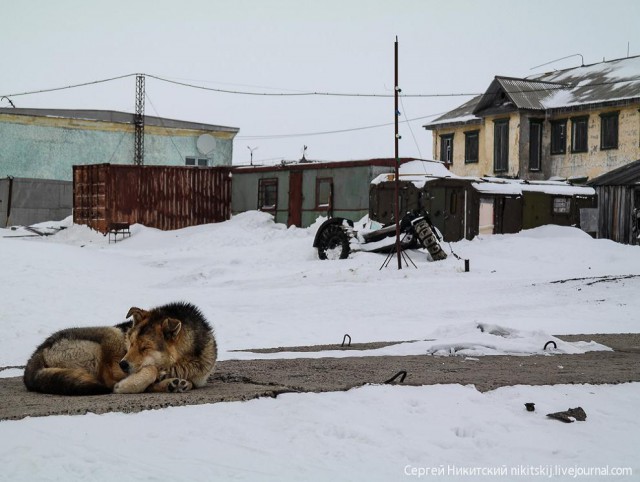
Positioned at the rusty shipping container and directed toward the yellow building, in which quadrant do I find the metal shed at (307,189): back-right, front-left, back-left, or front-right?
front-right

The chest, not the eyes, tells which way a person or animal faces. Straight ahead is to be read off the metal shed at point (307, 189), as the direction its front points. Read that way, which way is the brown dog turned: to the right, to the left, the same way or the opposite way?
to the left

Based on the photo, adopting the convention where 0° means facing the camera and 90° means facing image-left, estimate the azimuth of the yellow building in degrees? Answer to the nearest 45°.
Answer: approximately 45°

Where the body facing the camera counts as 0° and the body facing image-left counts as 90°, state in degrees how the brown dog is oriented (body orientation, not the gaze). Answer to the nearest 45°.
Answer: approximately 270°

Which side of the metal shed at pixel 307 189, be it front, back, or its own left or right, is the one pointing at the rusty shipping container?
right

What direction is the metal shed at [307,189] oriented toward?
toward the camera

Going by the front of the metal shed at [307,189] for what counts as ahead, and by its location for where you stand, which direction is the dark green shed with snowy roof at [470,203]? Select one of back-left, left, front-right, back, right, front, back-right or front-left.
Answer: front-left

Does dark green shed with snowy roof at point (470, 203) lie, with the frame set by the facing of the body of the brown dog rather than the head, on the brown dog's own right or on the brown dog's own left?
on the brown dog's own left

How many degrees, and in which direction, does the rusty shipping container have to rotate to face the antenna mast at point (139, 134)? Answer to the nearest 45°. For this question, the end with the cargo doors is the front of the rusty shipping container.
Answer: approximately 135° to its right

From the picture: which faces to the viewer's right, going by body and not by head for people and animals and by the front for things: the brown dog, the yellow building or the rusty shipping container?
the brown dog

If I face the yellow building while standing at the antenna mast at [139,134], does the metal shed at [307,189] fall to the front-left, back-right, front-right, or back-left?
front-right

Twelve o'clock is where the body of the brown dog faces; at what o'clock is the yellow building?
The yellow building is roughly at 10 o'clock from the brown dog.

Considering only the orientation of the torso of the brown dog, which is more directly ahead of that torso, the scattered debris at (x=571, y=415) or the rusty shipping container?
the scattered debris

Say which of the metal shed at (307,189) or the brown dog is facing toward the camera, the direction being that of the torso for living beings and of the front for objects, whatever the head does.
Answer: the metal shed

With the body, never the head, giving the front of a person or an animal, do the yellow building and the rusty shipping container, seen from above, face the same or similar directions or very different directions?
same or similar directions
